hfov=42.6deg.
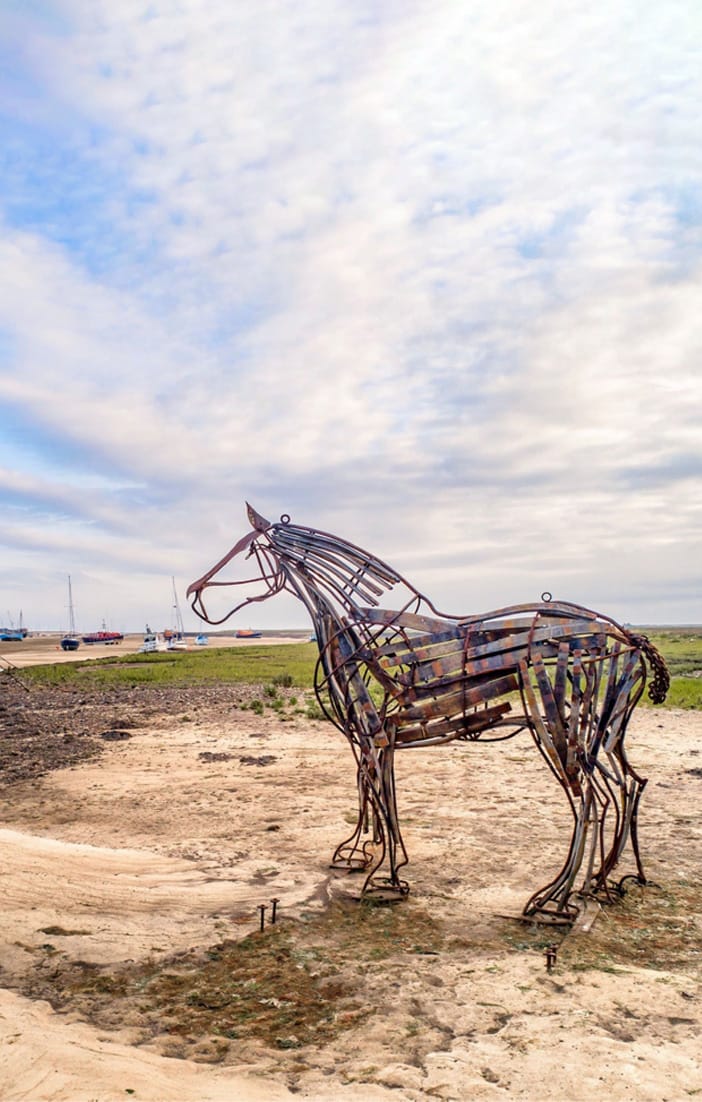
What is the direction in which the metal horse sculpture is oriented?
to the viewer's left
